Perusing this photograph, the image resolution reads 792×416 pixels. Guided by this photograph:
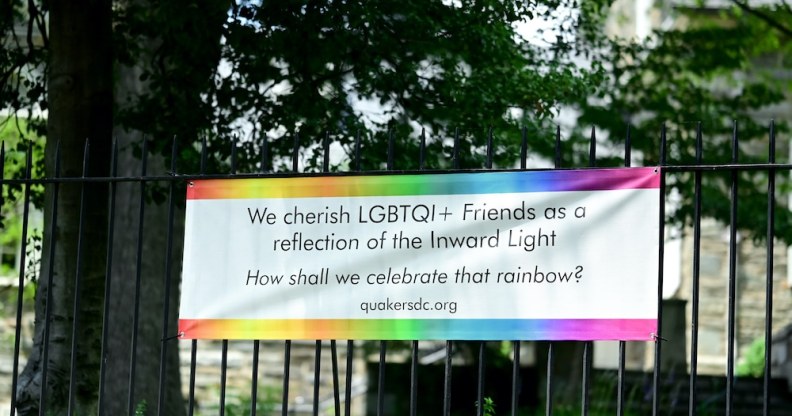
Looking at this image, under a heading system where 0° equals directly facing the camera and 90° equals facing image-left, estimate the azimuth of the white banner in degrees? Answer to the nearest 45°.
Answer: approximately 0°
